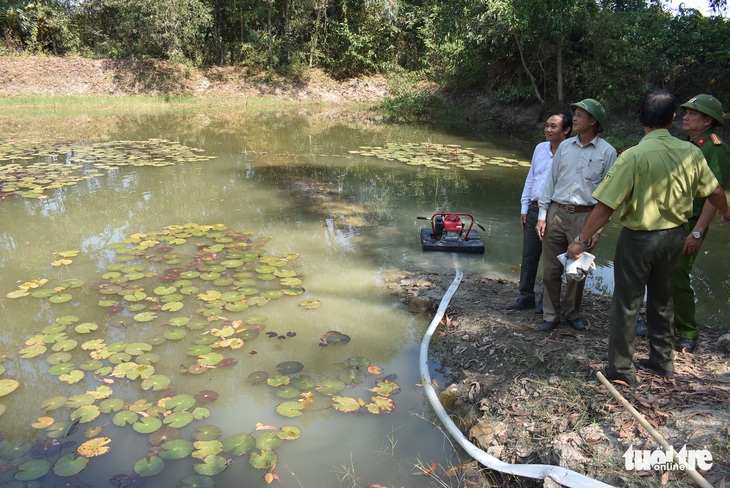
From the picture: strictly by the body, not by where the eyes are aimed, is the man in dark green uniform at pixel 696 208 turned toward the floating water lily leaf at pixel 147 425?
yes

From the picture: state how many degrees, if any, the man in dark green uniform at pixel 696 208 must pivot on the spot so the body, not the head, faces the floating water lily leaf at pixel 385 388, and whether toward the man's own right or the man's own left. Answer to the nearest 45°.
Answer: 0° — they already face it

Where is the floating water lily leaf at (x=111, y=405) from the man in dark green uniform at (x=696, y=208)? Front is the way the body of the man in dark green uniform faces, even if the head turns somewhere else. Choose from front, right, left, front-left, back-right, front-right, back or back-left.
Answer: front

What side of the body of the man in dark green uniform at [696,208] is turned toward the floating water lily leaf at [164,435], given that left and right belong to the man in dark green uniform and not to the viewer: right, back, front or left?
front

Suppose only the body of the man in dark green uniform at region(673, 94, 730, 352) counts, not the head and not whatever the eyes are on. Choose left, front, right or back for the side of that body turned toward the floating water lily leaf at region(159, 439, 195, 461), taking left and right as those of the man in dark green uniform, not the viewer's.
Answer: front

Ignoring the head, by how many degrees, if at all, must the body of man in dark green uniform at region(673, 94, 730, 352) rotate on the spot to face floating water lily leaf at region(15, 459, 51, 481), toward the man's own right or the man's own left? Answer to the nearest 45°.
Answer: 0° — they already face it

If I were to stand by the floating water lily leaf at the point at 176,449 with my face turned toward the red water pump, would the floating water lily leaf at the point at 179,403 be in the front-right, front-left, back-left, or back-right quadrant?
front-left

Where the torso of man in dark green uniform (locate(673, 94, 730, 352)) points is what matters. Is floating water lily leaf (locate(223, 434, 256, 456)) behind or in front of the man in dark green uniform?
in front

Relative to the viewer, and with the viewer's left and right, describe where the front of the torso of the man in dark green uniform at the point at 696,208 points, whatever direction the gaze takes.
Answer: facing the viewer and to the left of the viewer

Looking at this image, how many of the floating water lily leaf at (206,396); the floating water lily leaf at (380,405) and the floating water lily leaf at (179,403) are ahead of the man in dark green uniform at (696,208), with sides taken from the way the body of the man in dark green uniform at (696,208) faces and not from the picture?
3

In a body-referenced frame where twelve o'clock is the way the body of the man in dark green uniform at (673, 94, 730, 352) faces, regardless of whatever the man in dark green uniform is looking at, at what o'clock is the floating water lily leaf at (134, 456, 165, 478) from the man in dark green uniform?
The floating water lily leaf is roughly at 12 o'clock from the man in dark green uniform.

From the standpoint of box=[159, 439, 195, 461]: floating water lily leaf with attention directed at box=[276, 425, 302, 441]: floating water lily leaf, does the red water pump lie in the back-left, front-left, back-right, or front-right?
front-left

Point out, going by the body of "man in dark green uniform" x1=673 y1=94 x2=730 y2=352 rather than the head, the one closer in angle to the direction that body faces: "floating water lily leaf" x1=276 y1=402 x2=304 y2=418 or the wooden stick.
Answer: the floating water lily leaf

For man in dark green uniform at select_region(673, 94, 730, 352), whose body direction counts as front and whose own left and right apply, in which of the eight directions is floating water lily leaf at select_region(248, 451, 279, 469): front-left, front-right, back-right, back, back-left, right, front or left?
front

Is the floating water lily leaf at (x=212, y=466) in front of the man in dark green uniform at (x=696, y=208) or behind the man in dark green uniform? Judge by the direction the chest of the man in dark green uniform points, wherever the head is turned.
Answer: in front

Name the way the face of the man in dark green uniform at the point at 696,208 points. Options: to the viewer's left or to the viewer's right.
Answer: to the viewer's left

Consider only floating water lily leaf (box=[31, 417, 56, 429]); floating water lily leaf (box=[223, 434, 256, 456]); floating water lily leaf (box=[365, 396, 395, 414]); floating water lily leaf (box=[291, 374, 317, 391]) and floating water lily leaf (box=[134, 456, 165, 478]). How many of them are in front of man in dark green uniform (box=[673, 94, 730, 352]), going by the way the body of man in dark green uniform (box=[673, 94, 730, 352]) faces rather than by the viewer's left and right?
5

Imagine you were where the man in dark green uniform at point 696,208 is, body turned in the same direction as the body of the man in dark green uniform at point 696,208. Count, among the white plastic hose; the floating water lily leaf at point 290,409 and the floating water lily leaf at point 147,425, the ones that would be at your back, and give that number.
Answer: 0

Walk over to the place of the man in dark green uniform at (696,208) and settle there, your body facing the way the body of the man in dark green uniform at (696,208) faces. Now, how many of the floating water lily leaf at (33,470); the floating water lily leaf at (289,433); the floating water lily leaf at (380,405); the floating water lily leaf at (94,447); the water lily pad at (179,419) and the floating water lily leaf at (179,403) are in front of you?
6

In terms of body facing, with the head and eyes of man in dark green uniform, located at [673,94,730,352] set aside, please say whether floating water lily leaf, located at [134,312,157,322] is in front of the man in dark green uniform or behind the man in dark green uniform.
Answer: in front
